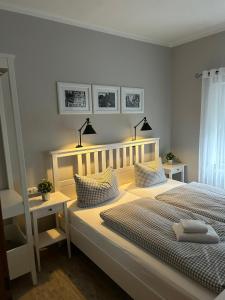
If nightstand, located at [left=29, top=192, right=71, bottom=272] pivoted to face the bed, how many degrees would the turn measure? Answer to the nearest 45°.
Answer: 0° — it already faces it

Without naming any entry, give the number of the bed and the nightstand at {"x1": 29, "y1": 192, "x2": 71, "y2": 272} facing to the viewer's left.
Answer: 0

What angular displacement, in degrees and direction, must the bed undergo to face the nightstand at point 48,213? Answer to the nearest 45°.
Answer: approximately 135° to its right

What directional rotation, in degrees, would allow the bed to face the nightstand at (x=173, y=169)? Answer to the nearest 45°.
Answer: approximately 90° to its left

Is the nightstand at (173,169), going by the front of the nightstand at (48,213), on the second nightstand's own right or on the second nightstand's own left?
on the second nightstand's own left

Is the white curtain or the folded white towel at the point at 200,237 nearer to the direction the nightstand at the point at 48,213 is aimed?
the folded white towel

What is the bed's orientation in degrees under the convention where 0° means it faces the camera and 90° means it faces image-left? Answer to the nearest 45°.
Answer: approximately 315°

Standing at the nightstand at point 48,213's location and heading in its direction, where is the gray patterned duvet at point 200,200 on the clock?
The gray patterned duvet is roughly at 11 o'clock from the nightstand.

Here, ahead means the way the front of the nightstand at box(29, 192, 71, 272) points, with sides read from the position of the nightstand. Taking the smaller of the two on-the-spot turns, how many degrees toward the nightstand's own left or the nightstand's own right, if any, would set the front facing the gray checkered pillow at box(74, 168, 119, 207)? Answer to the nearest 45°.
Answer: approximately 45° to the nightstand's own left

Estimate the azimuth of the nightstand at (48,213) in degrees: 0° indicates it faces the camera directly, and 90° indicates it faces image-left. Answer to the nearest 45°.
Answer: approximately 315°

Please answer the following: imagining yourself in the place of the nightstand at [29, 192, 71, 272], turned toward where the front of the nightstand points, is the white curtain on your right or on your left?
on your left

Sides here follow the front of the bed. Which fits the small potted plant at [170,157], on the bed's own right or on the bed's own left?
on the bed's own left
